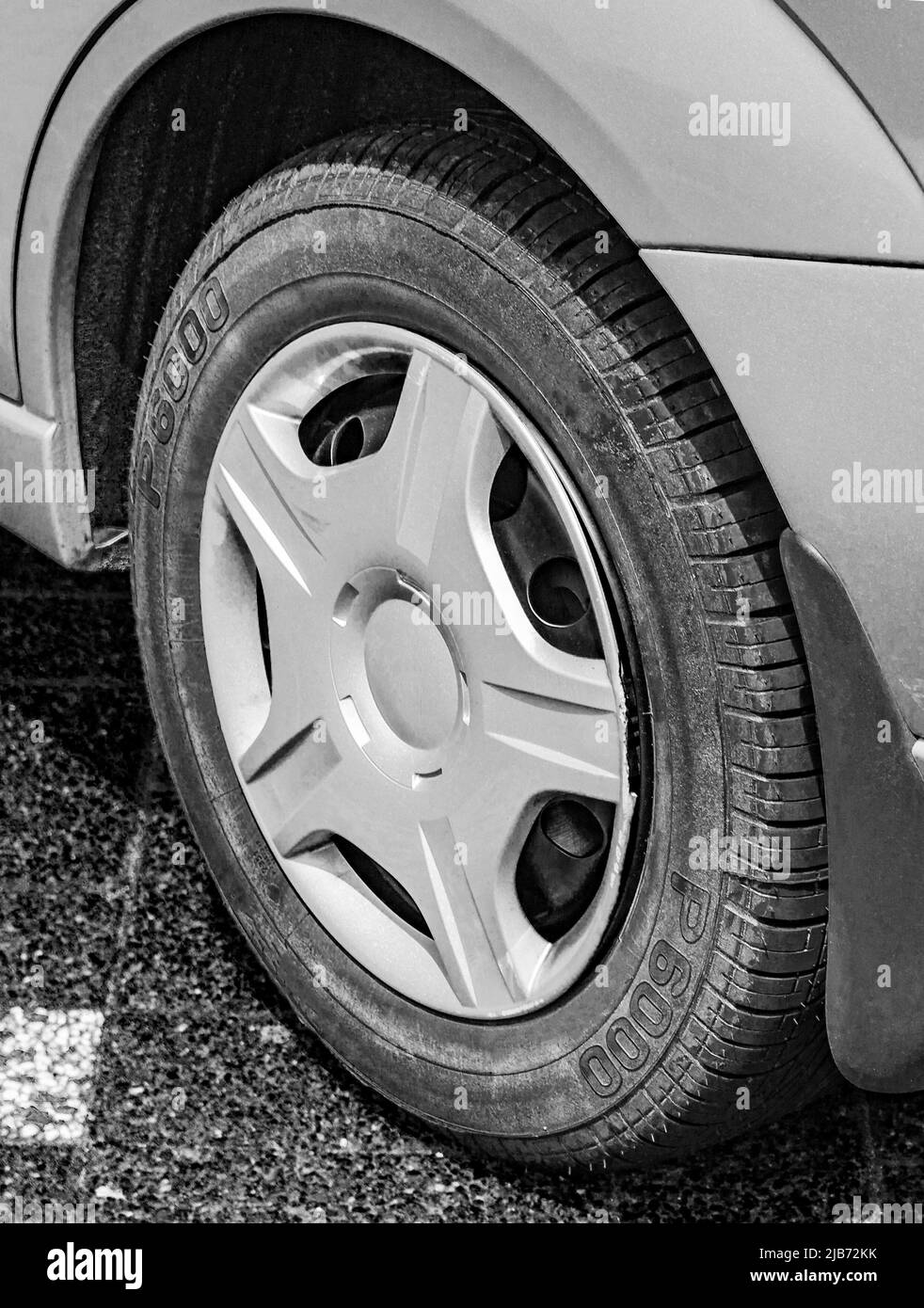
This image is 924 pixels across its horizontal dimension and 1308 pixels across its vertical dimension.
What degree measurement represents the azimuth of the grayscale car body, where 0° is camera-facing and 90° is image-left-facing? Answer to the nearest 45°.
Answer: approximately 135°
